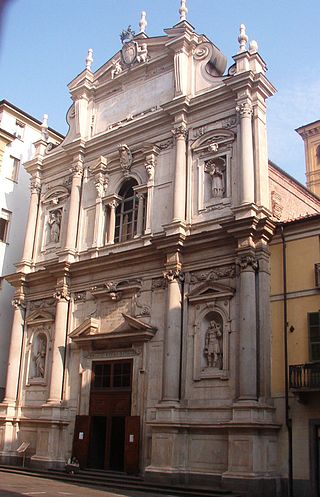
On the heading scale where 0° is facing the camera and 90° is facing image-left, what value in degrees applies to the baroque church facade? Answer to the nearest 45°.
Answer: approximately 45°

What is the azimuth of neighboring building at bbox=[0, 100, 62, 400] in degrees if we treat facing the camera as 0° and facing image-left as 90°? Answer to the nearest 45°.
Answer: approximately 315°

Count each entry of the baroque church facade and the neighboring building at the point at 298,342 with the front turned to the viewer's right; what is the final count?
0

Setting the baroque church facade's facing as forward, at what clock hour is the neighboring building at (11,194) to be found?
The neighboring building is roughly at 3 o'clock from the baroque church facade.

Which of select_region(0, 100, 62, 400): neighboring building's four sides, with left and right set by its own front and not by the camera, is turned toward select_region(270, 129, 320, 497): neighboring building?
front

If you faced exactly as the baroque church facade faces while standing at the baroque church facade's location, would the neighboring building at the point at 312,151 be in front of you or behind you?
behind

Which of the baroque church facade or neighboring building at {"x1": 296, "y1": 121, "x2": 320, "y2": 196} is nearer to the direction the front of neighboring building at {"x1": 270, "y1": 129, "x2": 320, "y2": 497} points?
the baroque church facade
